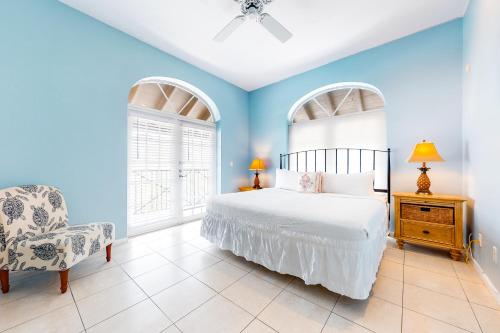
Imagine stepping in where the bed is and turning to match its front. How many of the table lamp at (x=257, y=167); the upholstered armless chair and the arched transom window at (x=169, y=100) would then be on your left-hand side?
0

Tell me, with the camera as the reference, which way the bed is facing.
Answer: facing the viewer and to the left of the viewer

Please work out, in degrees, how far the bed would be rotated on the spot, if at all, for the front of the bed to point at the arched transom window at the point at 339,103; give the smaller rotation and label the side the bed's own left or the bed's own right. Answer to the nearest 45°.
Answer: approximately 135° to the bed's own right

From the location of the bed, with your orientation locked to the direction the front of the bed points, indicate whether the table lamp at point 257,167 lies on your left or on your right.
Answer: on your right

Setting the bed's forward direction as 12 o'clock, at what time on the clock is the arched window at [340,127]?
The arched window is roughly at 5 o'clock from the bed.

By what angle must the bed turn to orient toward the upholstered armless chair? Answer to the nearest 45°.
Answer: approximately 45° to its right

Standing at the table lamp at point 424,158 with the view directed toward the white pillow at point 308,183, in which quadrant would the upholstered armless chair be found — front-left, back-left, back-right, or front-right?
front-left

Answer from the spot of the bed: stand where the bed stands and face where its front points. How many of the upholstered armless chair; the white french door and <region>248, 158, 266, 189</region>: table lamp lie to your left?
0

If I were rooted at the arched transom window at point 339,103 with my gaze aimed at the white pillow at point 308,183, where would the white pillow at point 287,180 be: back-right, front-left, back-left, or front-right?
front-right
